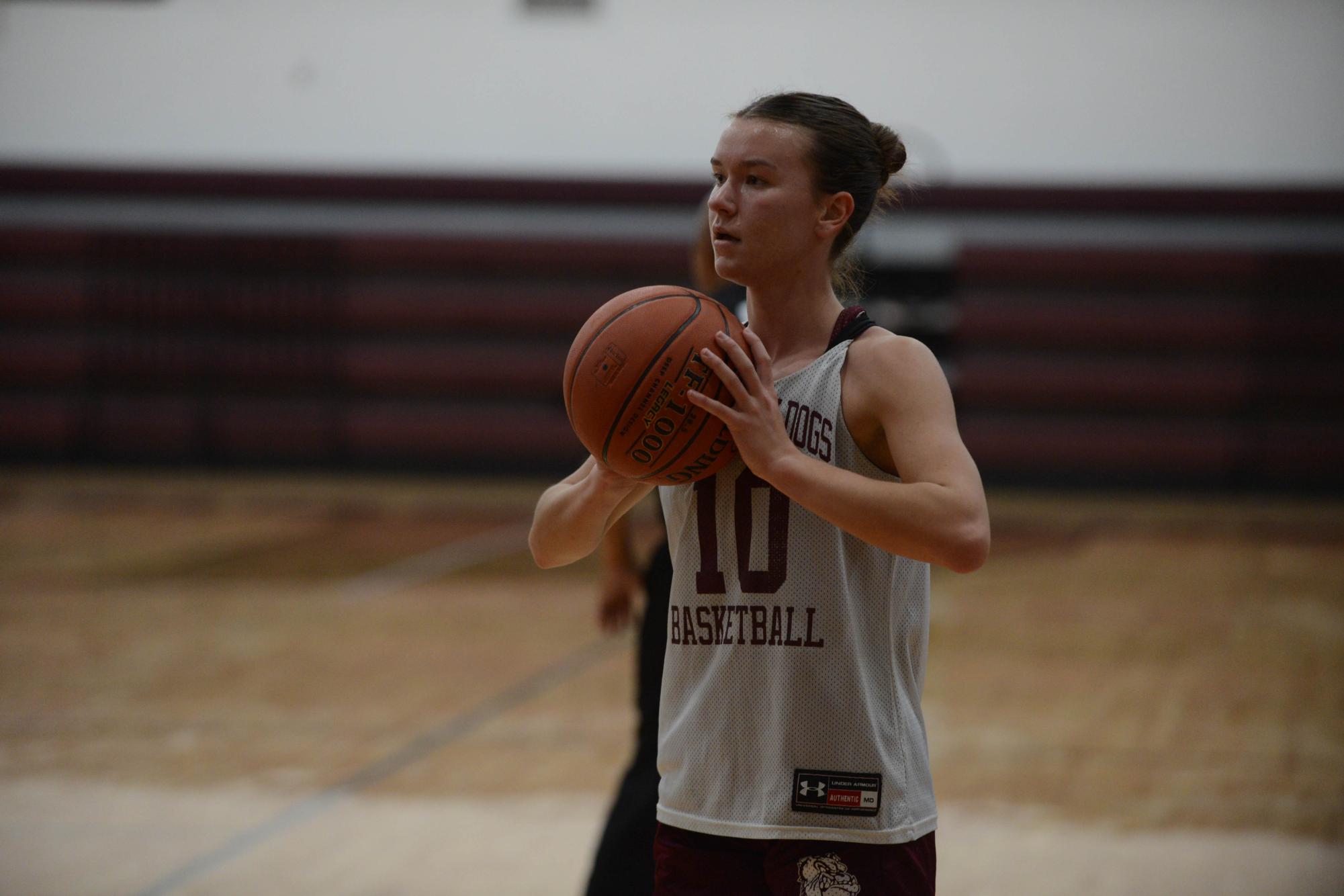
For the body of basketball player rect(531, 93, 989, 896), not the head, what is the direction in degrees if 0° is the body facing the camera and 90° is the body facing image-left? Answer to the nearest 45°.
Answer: approximately 45°

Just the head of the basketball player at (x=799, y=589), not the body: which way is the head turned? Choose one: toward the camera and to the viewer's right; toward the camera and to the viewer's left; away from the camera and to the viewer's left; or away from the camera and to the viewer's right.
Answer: toward the camera and to the viewer's left

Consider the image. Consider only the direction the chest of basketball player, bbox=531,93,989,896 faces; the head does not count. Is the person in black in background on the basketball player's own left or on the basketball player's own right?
on the basketball player's own right
